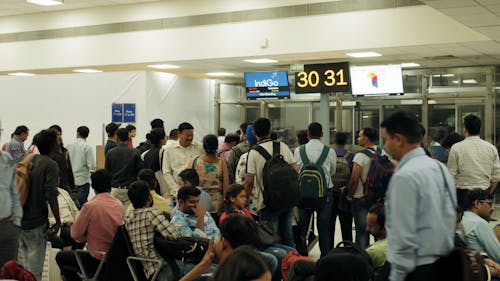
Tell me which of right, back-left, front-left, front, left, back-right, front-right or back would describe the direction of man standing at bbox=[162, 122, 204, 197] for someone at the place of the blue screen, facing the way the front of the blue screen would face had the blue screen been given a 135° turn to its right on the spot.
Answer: back-left

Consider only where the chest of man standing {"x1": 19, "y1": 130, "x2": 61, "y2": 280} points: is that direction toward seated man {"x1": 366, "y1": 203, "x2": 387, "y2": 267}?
no

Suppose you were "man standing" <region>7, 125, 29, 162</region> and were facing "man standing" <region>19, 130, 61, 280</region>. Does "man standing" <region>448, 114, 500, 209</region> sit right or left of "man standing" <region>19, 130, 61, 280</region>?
left

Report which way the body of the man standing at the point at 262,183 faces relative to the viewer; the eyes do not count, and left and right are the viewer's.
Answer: facing away from the viewer

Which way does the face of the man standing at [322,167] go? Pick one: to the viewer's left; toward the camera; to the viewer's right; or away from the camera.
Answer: away from the camera

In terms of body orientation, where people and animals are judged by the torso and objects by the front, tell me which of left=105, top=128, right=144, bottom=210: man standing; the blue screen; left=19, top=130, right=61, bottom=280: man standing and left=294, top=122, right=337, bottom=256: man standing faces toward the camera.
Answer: the blue screen

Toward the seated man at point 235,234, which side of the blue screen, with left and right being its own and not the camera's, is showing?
front

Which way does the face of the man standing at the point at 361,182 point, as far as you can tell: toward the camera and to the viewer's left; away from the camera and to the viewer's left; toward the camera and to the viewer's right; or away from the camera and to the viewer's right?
away from the camera and to the viewer's left
